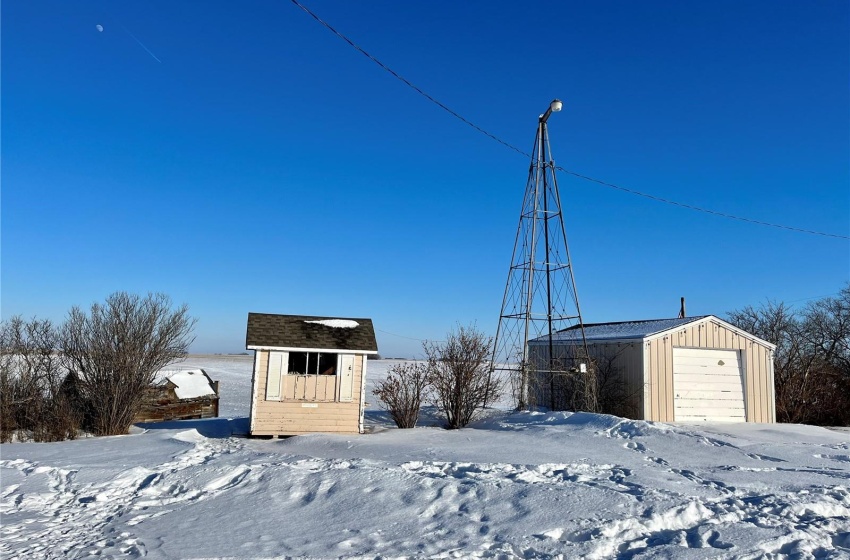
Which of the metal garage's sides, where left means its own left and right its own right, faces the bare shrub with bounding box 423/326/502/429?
right

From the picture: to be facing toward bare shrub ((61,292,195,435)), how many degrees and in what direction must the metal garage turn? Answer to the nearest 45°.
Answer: approximately 135° to its right

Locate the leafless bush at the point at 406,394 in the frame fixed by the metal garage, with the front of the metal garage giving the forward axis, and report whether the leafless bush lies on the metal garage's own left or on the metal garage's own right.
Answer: on the metal garage's own right

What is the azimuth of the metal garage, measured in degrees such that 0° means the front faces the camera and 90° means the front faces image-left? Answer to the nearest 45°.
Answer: approximately 315°

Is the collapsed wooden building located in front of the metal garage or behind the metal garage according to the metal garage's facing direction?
behind

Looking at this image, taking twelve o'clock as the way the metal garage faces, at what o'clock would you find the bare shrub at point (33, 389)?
The bare shrub is roughly at 4 o'clock from the metal garage.

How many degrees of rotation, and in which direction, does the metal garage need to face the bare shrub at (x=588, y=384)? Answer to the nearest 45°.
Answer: approximately 135° to its right
